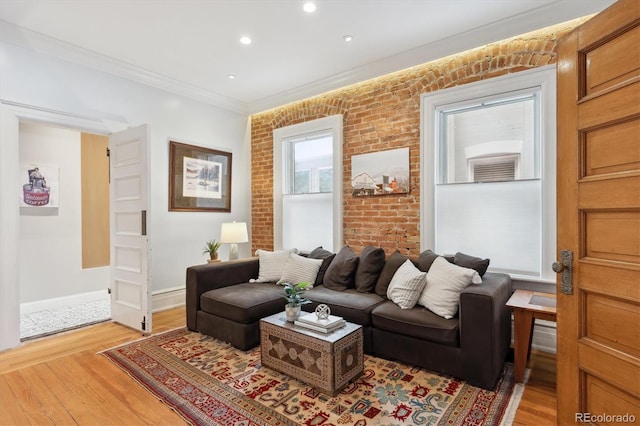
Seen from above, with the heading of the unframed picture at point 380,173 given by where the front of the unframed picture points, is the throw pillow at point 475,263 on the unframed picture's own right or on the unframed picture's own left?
on the unframed picture's own left

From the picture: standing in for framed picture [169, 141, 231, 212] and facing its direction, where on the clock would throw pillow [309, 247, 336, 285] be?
The throw pillow is roughly at 12 o'clock from the framed picture.

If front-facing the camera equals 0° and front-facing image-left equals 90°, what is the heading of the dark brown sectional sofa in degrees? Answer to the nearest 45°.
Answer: approximately 45°

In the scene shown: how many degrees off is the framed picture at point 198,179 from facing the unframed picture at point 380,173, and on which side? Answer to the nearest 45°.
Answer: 0° — it already faces it

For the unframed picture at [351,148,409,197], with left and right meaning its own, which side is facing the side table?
left

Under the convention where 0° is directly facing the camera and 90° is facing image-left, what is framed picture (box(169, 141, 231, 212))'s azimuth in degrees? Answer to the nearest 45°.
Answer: approximately 315°

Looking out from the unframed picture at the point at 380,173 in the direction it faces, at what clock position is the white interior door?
The white interior door is roughly at 1 o'clock from the unframed picture.

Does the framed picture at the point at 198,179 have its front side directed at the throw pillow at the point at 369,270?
yes

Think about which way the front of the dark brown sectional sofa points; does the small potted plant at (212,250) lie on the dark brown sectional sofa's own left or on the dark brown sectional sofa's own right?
on the dark brown sectional sofa's own right

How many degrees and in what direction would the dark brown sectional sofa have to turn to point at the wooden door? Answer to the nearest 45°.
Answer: approximately 90° to its left

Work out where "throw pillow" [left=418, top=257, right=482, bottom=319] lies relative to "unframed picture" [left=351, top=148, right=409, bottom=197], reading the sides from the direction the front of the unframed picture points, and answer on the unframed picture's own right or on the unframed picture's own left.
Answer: on the unframed picture's own left
